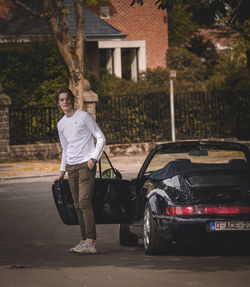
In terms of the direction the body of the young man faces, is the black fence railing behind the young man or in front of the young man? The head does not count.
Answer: behind

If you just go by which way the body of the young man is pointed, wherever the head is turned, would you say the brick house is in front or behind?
behind

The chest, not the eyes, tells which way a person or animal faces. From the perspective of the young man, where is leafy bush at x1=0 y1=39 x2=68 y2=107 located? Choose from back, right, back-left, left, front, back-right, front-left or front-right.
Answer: back-right

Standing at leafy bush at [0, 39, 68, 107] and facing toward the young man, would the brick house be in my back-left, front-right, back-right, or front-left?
back-left

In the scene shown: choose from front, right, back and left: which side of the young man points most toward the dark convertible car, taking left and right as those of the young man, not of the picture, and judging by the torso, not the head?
left

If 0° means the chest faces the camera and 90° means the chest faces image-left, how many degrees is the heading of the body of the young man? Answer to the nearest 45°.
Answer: approximately 45°
